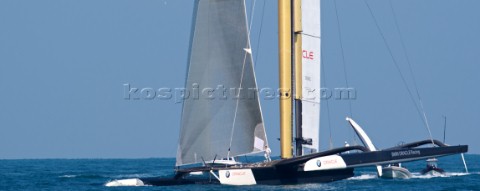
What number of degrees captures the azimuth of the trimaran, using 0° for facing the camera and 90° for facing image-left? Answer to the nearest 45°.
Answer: approximately 45°
